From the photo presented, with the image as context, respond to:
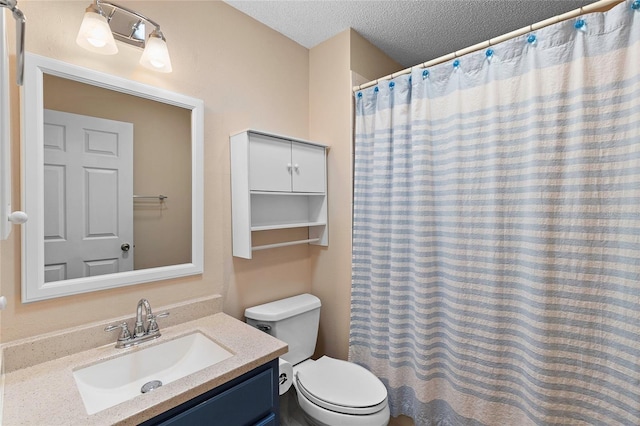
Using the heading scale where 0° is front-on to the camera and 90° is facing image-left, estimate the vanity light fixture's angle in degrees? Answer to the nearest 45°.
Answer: approximately 315°

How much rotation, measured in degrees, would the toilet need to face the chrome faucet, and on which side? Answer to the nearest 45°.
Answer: approximately 135° to its right

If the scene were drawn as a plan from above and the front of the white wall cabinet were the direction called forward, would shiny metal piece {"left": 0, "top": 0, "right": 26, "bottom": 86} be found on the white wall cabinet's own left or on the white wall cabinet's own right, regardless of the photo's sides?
on the white wall cabinet's own right

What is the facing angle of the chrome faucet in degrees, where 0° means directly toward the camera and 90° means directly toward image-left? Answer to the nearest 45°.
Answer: approximately 315°

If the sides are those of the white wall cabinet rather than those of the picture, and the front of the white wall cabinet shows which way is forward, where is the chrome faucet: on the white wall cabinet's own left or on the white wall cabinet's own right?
on the white wall cabinet's own right

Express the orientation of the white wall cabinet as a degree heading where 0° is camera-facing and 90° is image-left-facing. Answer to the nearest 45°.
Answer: approximately 315°
